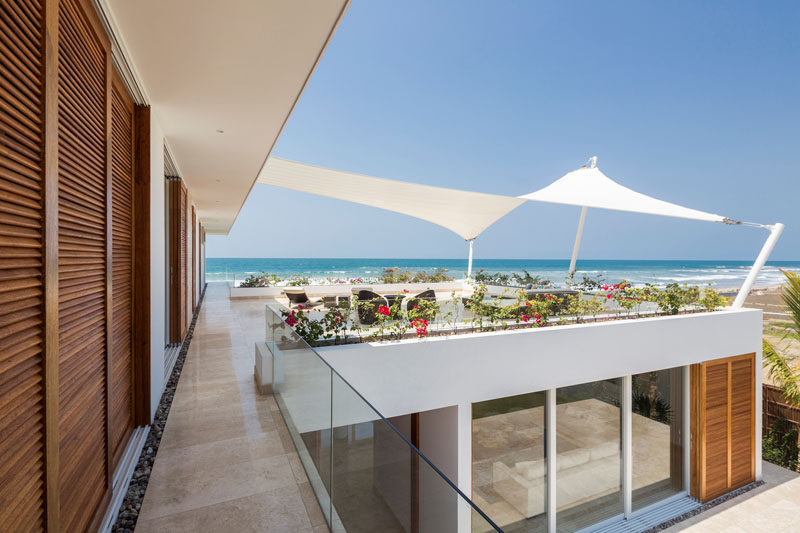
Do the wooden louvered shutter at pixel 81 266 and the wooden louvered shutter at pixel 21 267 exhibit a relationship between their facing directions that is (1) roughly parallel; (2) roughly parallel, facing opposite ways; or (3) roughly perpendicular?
roughly parallel

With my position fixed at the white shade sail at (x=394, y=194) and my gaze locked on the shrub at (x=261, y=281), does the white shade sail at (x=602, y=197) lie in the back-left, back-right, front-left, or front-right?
back-right

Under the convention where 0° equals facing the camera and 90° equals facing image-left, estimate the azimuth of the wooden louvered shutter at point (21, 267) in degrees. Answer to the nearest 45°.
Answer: approximately 270°

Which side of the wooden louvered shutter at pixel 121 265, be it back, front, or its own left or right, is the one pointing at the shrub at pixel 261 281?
left

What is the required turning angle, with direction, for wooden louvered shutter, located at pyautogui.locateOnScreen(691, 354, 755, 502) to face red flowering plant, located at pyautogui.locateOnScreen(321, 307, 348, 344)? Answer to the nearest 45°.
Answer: approximately 90° to its right

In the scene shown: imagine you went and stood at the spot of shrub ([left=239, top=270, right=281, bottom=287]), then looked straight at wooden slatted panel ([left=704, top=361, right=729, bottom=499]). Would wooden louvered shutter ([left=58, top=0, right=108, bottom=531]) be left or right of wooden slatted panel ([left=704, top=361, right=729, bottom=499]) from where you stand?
right

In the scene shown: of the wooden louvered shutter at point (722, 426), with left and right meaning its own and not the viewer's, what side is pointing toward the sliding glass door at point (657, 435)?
right

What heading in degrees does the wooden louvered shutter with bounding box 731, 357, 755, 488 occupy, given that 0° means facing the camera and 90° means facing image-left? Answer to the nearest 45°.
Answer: approximately 315°

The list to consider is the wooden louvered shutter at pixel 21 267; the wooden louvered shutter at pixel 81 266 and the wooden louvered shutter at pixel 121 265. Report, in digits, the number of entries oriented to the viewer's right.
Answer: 3

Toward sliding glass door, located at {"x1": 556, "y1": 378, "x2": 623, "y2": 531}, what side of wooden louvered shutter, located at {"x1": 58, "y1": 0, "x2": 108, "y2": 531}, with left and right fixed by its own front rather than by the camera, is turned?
front

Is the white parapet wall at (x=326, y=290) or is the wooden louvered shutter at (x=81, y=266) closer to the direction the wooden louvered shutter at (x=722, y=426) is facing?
the wooden louvered shutter

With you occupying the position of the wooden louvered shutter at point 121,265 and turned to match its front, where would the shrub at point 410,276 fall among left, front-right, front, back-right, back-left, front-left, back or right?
front-left

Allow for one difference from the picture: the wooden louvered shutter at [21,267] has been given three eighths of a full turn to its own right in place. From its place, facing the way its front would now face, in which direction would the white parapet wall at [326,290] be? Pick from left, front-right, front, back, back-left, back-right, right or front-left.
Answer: back

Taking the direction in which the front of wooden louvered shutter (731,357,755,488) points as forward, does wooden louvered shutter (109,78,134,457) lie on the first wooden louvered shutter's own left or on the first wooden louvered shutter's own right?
on the first wooden louvered shutter's own right

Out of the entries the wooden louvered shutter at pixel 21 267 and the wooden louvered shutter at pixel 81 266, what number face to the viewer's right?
2

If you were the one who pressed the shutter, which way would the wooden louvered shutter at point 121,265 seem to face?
facing to the right of the viewer

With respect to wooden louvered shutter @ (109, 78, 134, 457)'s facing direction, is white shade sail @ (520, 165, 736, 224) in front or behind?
in front
